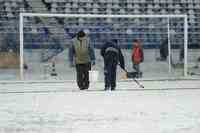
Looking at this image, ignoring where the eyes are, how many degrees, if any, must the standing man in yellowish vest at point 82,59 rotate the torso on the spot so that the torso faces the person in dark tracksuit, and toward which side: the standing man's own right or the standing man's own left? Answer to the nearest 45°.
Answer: approximately 90° to the standing man's own right

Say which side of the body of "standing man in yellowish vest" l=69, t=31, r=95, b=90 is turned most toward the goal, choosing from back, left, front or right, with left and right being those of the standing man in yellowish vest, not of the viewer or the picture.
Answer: front

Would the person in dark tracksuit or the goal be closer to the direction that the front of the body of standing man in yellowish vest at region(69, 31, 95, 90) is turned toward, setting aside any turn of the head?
the goal

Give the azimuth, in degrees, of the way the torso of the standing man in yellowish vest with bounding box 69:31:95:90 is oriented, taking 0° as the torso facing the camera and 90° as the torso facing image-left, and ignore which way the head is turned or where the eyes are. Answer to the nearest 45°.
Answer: approximately 180°
